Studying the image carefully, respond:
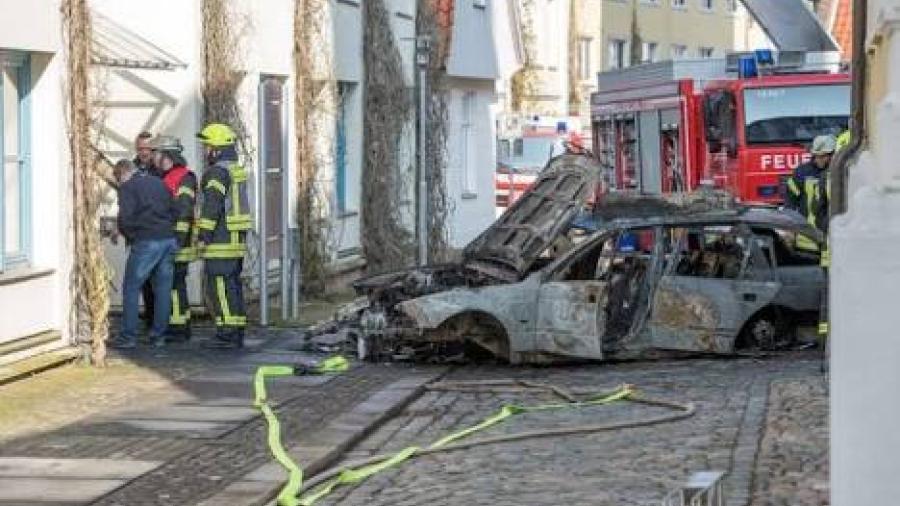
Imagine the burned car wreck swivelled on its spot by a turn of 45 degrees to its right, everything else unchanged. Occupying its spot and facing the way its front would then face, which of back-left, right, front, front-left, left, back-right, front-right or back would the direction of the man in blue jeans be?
front-left

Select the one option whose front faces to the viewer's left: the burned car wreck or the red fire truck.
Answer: the burned car wreck

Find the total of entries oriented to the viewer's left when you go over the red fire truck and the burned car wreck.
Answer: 1

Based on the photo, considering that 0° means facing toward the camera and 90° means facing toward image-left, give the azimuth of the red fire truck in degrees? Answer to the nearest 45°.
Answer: approximately 315°

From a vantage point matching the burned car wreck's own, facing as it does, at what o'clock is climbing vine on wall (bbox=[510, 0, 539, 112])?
The climbing vine on wall is roughly at 3 o'clock from the burned car wreck.

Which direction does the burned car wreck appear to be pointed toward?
to the viewer's left

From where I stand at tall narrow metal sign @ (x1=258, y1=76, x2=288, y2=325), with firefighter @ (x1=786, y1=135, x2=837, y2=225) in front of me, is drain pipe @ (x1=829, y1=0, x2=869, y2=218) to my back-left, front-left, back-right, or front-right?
front-right

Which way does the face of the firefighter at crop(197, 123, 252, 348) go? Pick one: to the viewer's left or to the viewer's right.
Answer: to the viewer's left

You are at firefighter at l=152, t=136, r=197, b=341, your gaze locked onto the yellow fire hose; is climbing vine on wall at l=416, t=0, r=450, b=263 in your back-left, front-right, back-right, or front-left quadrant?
back-left

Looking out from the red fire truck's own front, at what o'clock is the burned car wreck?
The burned car wreck is roughly at 2 o'clock from the red fire truck.

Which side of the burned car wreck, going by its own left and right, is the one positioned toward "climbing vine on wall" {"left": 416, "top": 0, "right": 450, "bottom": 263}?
right

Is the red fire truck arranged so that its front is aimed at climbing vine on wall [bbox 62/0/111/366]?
no

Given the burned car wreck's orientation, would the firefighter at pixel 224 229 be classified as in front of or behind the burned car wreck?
in front

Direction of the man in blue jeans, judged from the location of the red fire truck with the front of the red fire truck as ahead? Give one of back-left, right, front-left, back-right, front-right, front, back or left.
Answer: right

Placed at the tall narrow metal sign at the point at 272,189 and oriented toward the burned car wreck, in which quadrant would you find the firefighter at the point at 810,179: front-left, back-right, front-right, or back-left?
front-left

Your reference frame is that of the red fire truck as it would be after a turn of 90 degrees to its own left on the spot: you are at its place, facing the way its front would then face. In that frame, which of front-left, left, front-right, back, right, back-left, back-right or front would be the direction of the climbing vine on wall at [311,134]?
back-left
